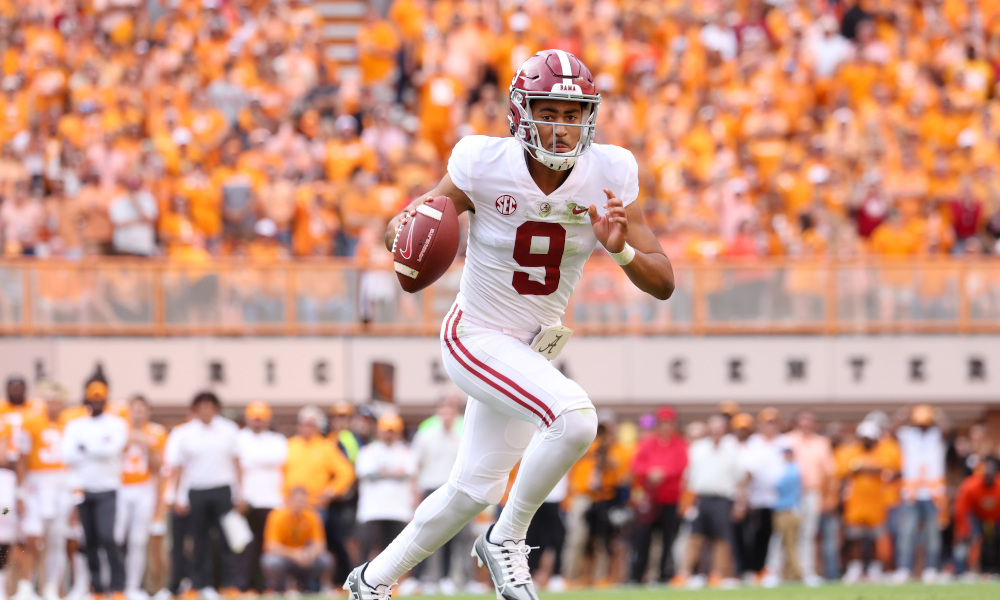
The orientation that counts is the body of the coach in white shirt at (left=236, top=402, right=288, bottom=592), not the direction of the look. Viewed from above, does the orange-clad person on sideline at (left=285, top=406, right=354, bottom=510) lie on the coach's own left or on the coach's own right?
on the coach's own left

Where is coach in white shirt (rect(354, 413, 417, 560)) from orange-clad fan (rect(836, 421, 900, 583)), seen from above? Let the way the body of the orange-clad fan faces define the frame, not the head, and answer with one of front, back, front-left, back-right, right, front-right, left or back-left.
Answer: front-right

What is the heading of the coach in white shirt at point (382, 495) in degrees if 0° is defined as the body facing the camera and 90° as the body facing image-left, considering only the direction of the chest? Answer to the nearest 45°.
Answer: approximately 0°

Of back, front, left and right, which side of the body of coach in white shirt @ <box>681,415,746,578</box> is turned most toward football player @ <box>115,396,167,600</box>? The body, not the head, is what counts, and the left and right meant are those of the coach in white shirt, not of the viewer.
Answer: right

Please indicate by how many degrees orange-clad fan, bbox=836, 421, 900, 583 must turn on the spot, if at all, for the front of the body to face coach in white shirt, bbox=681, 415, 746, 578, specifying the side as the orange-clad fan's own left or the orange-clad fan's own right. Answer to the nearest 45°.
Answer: approximately 45° to the orange-clad fan's own right

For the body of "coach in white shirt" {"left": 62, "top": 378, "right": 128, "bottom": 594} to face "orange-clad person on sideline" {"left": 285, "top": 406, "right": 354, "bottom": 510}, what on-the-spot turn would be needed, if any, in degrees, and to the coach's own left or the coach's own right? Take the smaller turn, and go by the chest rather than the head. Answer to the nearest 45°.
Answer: approximately 90° to the coach's own left

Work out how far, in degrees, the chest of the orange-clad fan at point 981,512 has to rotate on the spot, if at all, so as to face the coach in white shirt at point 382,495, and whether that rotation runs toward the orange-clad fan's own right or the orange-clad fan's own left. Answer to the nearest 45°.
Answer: approximately 45° to the orange-clad fan's own right

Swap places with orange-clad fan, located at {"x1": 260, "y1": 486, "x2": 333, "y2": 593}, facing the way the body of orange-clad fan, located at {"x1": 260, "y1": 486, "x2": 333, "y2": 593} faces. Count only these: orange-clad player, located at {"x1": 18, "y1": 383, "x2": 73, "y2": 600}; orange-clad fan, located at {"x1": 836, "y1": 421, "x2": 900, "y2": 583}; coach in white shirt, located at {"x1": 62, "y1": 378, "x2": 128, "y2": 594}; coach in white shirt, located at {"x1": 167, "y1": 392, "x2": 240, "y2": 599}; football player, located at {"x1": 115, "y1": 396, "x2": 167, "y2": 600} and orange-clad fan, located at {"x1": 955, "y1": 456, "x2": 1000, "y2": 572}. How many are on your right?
4

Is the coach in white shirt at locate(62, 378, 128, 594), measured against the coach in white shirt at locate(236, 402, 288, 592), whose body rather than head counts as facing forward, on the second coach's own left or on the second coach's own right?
on the second coach's own right
